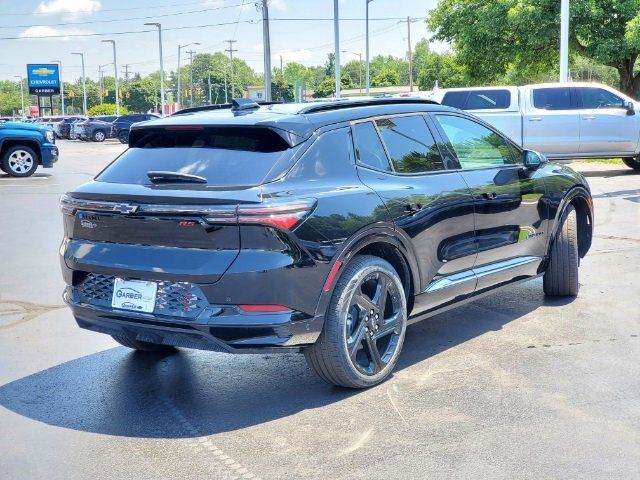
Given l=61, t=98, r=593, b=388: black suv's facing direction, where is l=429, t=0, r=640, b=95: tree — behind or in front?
in front

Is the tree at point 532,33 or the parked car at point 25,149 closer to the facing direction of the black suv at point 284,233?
the tree

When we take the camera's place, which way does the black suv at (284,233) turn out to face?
facing away from the viewer and to the right of the viewer

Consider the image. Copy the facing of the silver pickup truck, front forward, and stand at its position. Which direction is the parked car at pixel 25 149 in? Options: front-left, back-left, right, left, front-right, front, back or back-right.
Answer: back

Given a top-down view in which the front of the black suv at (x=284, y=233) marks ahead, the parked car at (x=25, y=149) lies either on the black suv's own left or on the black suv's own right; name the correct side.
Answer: on the black suv's own left

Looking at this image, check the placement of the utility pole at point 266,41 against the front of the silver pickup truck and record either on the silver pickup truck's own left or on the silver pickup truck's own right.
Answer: on the silver pickup truck's own left

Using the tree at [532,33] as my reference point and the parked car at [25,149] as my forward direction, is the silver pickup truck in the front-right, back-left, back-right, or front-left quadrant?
front-left

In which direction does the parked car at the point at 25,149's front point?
to the viewer's right

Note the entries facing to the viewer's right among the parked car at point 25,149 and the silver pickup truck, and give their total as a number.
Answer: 2

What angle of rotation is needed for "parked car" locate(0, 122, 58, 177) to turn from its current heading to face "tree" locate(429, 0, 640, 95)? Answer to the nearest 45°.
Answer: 0° — it already faces it

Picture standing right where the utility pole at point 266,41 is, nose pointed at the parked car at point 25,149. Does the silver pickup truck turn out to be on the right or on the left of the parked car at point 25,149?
left

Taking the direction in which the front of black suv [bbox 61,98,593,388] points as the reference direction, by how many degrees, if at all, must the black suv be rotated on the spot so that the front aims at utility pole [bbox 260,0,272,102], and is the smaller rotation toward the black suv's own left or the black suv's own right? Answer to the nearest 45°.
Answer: approximately 45° to the black suv's own left

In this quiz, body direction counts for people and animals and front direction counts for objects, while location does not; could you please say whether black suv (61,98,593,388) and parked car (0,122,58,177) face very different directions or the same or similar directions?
same or similar directions

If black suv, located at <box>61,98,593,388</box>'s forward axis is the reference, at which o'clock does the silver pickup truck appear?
The silver pickup truck is roughly at 11 o'clock from the black suv.

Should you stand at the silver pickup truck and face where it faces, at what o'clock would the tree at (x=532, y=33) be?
The tree is roughly at 9 o'clock from the silver pickup truck.

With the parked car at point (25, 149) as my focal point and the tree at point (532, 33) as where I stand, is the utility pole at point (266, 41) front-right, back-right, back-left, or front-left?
front-right
